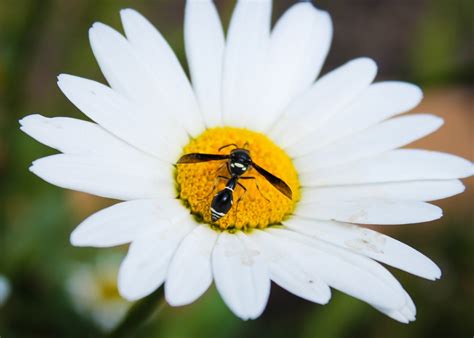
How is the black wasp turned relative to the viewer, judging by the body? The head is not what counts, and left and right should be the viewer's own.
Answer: facing away from the viewer
